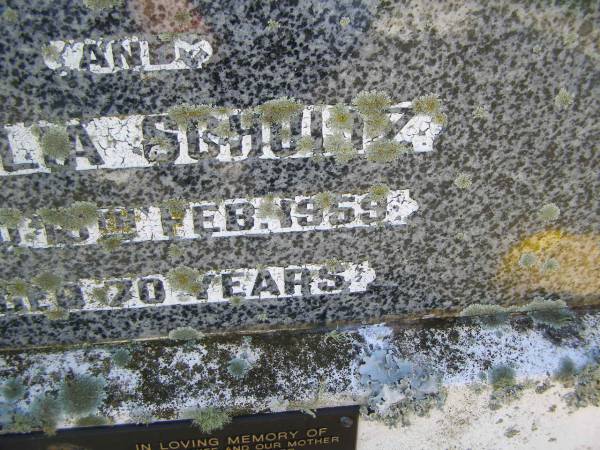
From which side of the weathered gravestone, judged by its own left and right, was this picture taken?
front
